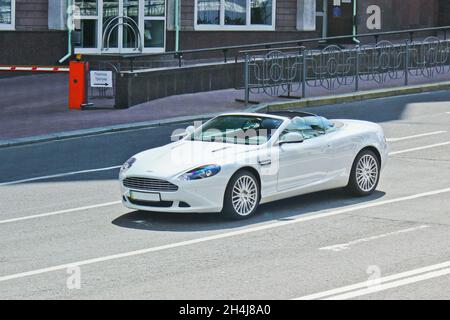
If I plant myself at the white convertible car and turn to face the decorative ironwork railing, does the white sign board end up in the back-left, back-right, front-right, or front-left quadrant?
front-left

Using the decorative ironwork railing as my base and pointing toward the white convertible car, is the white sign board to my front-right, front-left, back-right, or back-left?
front-right

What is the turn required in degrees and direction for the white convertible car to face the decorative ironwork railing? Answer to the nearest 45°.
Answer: approximately 135° to its right

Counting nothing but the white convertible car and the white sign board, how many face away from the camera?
0

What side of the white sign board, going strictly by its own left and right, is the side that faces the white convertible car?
front

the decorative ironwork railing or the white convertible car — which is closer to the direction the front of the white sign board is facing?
the white convertible car

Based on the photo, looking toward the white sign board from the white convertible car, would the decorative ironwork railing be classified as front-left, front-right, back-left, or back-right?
front-right

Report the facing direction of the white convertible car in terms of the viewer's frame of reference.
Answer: facing the viewer and to the left of the viewer

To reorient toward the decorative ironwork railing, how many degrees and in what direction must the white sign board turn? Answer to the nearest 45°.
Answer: approximately 90° to its left

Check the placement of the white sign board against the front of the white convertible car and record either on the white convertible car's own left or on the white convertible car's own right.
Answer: on the white convertible car's own right

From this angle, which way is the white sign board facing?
toward the camera
